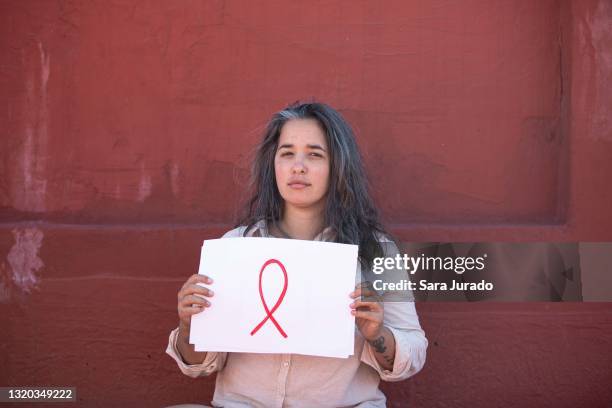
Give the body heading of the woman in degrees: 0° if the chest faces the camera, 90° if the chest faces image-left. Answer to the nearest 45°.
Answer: approximately 0°
